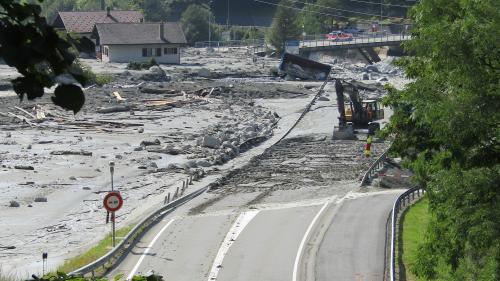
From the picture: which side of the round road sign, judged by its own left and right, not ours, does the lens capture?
front

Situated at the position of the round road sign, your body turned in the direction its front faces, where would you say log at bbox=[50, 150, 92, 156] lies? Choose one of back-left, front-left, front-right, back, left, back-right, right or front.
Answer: back

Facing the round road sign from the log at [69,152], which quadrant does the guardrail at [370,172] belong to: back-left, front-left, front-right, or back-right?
front-left

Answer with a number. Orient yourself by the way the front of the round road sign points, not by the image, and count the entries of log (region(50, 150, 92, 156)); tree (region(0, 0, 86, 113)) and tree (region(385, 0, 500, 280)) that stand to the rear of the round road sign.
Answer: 1

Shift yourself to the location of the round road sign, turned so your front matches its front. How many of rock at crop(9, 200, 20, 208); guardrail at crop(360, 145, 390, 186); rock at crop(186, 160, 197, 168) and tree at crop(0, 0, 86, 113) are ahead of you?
1

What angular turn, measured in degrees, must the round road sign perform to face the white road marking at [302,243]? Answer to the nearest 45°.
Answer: approximately 90° to its left

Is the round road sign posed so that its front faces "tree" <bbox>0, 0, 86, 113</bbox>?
yes

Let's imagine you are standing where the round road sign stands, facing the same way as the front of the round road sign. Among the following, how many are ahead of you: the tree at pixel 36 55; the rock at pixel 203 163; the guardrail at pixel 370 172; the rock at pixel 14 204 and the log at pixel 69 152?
1

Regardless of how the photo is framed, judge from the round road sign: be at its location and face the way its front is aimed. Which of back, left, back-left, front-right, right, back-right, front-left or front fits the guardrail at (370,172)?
back-left

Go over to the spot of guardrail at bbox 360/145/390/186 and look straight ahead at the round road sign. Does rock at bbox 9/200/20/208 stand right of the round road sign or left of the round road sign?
right

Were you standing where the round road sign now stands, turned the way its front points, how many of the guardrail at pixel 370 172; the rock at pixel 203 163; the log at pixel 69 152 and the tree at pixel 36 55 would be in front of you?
1

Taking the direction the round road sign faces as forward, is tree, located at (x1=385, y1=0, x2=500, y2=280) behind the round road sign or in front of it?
in front
